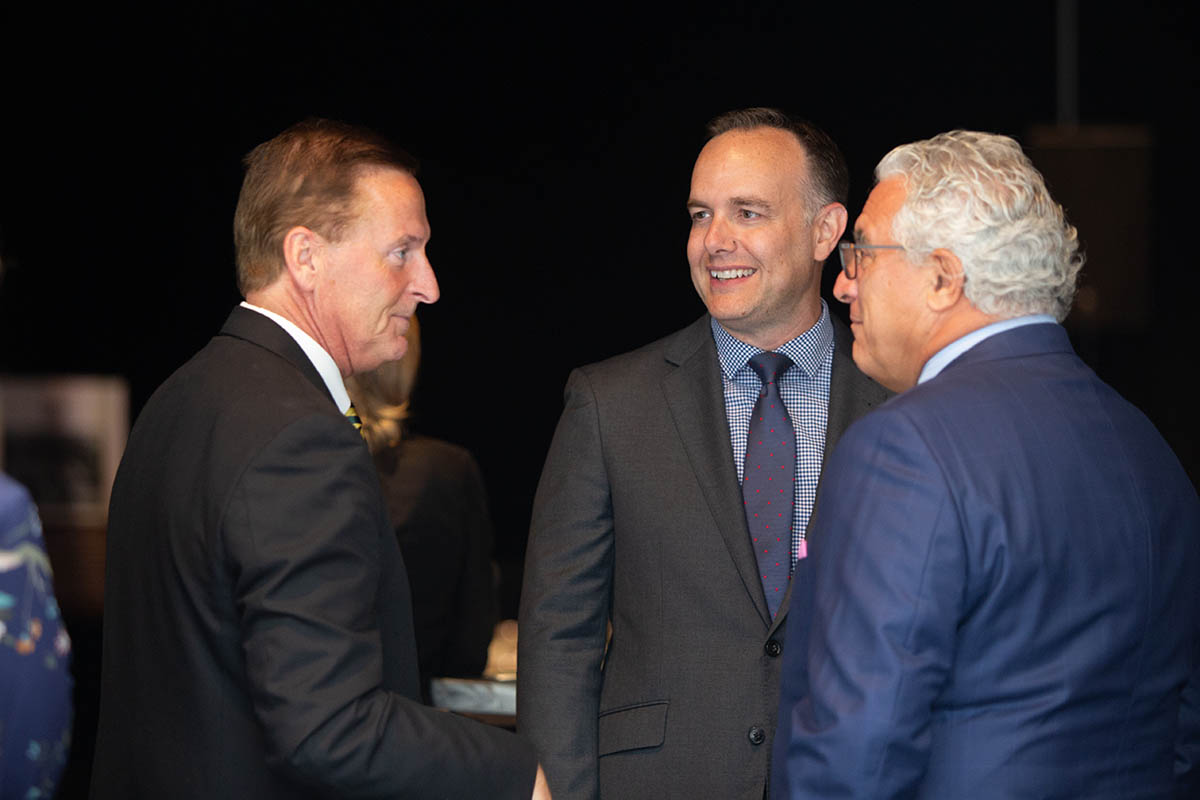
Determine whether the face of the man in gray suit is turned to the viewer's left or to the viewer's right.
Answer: to the viewer's left

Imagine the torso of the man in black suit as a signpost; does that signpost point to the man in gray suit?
yes

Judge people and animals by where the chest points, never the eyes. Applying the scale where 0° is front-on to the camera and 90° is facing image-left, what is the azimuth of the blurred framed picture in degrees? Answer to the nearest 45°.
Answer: approximately 0°

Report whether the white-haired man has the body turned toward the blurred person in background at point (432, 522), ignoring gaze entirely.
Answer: yes

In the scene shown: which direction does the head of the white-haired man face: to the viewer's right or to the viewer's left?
to the viewer's left

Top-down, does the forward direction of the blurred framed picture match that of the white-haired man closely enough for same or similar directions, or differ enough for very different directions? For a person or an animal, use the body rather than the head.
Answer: very different directions

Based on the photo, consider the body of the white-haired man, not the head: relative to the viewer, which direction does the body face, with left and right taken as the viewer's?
facing away from the viewer and to the left of the viewer

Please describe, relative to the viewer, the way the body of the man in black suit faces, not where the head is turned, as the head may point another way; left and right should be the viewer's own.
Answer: facing away from the viewer and to the right of the viewer
